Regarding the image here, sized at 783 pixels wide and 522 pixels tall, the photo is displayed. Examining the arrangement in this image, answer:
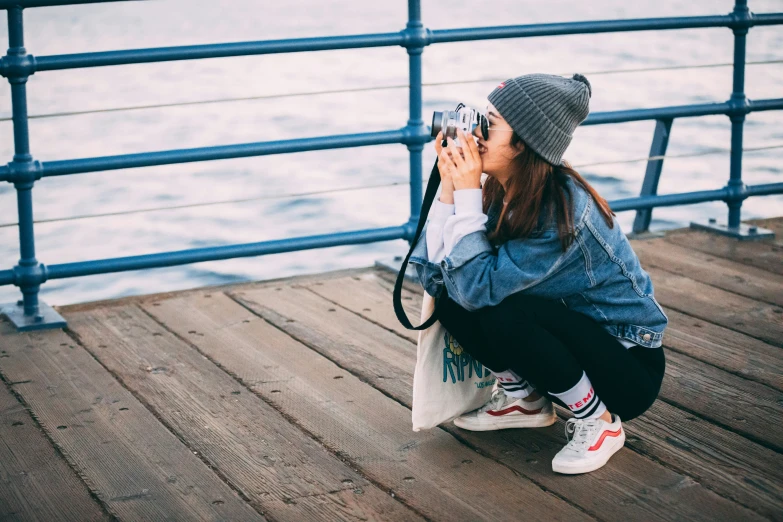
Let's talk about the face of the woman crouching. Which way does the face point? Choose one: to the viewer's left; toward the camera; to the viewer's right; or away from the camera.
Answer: to the viewer's left

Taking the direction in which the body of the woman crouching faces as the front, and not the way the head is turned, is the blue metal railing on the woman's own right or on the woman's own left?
on the woman's own right

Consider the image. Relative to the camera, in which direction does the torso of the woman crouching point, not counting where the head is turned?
to the viewer's left
